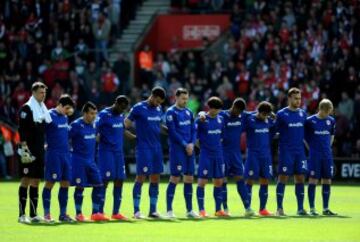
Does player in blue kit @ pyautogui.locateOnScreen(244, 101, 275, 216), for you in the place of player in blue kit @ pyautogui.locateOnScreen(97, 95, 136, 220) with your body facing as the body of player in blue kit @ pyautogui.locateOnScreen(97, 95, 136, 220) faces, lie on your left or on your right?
on your left

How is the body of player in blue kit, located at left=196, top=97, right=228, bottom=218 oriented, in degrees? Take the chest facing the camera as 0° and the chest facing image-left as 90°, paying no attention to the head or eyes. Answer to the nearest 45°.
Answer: approximately 315°

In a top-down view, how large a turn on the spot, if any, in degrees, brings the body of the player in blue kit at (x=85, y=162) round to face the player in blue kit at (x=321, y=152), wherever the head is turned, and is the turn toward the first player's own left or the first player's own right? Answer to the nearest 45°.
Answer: approximately 45° to the first player's own left

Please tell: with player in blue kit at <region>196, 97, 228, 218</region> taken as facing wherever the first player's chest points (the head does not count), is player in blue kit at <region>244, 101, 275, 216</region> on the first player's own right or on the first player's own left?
on the first player's own left

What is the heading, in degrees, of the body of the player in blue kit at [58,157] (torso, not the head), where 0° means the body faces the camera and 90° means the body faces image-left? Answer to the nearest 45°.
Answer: approximately 315°

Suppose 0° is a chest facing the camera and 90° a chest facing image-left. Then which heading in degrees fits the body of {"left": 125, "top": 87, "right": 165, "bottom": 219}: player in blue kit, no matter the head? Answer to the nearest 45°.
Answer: approximately 315°

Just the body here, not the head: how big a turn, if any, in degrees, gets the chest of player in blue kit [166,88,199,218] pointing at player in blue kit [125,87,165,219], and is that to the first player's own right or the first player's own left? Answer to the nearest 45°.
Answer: approximately 135° to the first player's own right

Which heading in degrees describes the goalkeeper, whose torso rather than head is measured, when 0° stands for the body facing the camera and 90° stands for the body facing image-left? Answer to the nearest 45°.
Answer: approximately 315°
